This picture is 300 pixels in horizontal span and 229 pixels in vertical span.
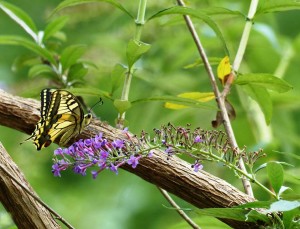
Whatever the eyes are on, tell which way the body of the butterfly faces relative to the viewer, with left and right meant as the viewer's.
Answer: facing to the right of the viewer
